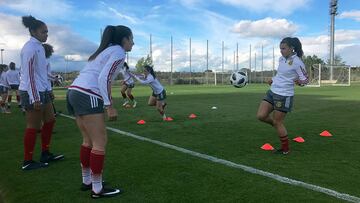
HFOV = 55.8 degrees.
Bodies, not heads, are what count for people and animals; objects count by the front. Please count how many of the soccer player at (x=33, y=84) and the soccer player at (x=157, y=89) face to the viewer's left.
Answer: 1

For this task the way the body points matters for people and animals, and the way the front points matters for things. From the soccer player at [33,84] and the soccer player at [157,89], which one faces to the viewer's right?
the soccer player at [33,84]

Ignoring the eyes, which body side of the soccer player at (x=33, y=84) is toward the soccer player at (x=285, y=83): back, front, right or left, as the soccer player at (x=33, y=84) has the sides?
front

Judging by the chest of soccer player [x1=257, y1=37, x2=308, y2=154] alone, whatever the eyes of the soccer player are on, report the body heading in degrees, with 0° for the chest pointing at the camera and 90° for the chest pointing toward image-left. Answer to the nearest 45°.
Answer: approximately 45°

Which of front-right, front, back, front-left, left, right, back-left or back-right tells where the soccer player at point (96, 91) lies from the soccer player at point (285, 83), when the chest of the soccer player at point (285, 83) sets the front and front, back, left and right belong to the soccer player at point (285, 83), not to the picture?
front

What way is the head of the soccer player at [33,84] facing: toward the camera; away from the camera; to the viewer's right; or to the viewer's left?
to the viewer's right

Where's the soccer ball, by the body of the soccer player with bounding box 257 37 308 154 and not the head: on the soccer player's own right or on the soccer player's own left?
on the soccer player's own right

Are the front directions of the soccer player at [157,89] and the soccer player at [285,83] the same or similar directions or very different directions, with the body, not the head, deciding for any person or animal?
same or similar directions

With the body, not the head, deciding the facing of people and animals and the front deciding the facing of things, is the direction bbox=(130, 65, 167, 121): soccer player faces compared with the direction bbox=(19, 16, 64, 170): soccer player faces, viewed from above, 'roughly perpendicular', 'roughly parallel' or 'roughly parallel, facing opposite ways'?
roughly parallel, facing opposite ways

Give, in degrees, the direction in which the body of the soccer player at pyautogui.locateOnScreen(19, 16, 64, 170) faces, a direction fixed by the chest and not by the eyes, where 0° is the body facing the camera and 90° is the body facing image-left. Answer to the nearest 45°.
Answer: approximately 270°

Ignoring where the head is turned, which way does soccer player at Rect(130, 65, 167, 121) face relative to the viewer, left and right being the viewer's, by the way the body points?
facing to the left of the viewer

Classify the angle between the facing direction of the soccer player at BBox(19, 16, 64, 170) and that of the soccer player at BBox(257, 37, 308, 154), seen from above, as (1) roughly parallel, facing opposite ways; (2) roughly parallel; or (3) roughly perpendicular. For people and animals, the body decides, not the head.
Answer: roughly parallel, facing opposite ways

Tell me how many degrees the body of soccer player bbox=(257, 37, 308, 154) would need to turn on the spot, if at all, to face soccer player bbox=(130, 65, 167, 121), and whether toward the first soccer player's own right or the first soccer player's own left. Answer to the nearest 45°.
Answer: approximately 90° to the first soccer player's own right

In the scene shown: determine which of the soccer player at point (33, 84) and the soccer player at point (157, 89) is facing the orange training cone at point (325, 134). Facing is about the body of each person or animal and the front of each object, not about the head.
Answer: the soccer player at point (33, 84)
